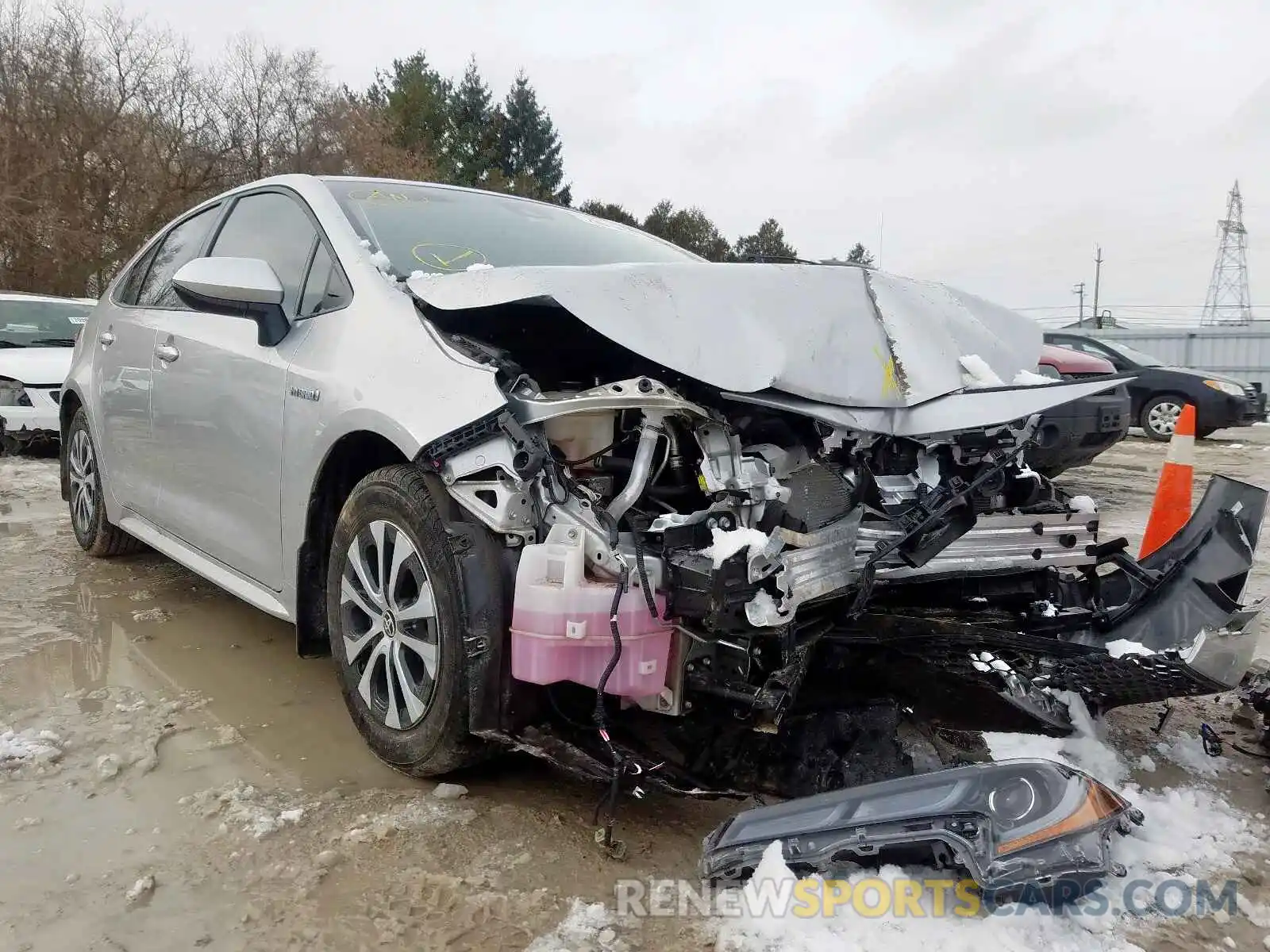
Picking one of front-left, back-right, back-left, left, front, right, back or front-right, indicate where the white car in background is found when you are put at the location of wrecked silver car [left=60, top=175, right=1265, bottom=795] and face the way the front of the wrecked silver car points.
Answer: back

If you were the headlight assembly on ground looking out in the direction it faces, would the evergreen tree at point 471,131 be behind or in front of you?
behind

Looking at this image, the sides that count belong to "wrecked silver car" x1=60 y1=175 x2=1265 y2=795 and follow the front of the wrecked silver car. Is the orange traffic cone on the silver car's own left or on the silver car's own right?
on the silver car's own left

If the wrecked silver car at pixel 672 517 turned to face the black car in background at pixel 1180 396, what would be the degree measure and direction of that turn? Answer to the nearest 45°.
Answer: approximately 90° to its left

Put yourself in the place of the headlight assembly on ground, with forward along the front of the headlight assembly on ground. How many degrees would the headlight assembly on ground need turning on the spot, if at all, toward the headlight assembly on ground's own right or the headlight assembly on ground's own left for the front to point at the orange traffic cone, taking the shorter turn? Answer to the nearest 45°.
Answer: approximately 180°

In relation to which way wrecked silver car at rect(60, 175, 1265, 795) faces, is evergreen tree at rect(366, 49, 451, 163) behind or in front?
behind

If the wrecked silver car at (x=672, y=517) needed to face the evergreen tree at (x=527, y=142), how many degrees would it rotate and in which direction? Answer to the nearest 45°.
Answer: approximately 135° to its left

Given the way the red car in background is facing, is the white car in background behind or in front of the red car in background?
behind
